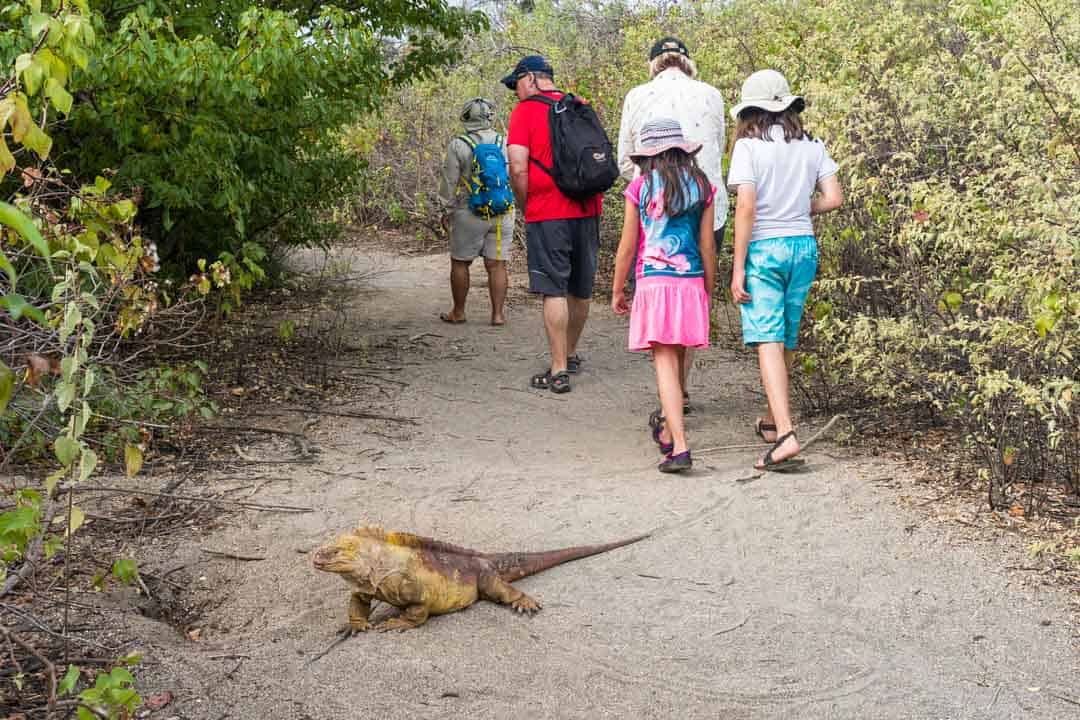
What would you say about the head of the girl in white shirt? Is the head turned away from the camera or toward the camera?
away from the camera

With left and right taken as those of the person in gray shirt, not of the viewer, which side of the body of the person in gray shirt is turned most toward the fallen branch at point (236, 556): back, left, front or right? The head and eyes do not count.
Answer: back

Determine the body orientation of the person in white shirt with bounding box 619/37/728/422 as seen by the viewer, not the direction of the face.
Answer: away from the camera

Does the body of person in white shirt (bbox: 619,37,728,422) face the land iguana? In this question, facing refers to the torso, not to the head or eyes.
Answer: no

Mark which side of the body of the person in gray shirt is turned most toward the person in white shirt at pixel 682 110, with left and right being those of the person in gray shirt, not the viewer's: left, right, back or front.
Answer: back

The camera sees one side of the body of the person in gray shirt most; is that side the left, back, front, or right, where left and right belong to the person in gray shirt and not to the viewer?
back

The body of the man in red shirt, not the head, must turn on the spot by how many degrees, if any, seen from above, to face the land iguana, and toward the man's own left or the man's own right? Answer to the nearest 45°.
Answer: approximately 135° to the man's own left

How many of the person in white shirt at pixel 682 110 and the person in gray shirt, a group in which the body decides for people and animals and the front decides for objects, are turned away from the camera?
2

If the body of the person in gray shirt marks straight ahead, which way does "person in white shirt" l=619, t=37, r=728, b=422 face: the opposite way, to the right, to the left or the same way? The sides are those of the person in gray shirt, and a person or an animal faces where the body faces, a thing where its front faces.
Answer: the same way

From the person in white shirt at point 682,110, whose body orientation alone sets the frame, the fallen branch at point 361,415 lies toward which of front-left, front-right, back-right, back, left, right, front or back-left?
left

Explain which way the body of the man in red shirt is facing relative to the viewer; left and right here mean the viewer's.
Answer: facing away from the viewer and to the left of the viewer

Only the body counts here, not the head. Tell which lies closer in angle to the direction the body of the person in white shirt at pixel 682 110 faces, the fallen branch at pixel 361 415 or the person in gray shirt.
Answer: the person in gray shirt

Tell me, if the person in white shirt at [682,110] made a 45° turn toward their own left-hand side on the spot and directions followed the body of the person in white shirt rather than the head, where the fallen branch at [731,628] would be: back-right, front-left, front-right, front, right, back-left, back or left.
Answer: back-left

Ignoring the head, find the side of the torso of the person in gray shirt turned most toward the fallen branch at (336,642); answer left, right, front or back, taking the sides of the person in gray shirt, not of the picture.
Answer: back

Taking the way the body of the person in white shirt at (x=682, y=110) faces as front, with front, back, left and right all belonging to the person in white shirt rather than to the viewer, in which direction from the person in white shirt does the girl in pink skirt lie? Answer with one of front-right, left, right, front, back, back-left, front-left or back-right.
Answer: back

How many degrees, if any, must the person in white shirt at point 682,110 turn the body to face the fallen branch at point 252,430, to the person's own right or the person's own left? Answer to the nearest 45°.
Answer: approximately 90° to the person's own left

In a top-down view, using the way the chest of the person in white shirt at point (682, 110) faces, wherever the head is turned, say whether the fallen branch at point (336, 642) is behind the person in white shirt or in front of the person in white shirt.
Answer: behind

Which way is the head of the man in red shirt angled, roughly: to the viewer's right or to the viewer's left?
to the viewer's left

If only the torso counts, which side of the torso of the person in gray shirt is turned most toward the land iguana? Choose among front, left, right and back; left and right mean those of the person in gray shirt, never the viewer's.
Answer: back

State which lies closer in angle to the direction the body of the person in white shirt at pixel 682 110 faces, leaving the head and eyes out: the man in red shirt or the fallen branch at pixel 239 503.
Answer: the man in red shirt

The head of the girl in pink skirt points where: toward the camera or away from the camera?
away from the camera
